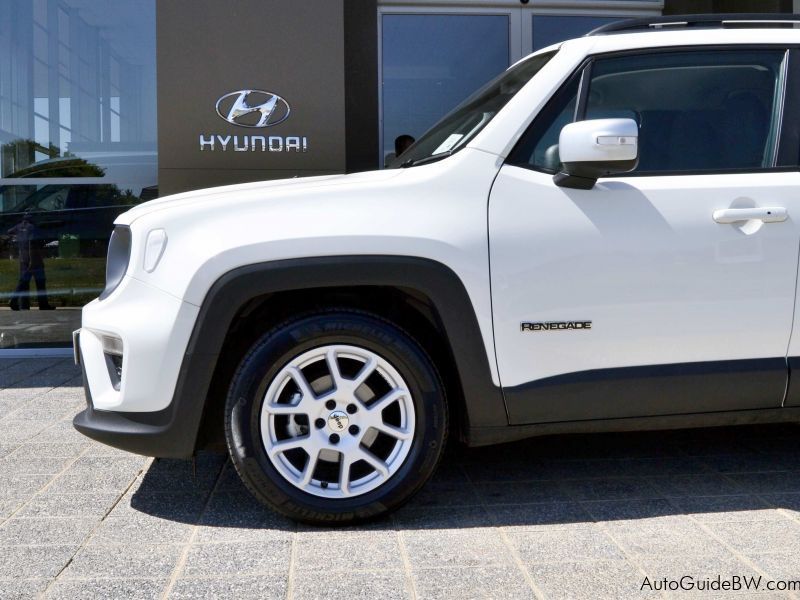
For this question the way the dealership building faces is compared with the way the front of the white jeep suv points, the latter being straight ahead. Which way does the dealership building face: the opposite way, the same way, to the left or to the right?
to the left

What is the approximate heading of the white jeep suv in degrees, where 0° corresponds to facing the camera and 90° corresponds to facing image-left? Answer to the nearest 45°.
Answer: approximately 90°

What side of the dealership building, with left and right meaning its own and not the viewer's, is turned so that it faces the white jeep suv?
front

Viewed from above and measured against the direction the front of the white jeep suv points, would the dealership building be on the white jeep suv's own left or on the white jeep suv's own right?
on the white jeep suv's own right

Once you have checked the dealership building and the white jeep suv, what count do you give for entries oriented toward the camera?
1

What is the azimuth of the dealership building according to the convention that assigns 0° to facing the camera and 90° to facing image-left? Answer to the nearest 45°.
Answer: approximately 0°
